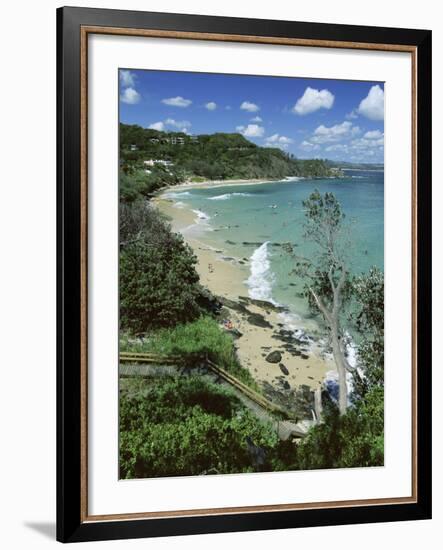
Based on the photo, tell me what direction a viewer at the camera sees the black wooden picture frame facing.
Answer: facing the viewer and to the right of the viewer
